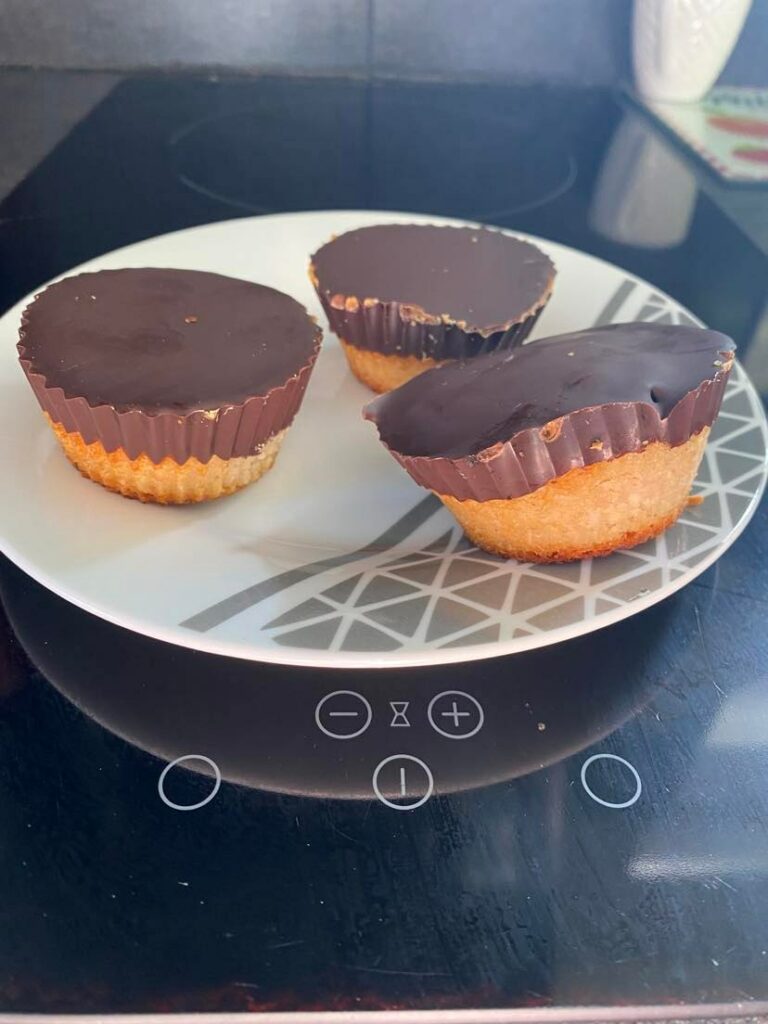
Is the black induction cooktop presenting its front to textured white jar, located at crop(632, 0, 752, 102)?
no

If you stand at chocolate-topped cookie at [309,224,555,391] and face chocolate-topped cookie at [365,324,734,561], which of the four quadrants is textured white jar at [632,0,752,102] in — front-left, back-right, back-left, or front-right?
back-left

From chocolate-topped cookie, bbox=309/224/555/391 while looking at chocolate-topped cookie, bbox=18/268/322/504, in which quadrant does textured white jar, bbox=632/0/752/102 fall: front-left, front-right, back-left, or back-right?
back-right

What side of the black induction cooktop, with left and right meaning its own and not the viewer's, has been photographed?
front
